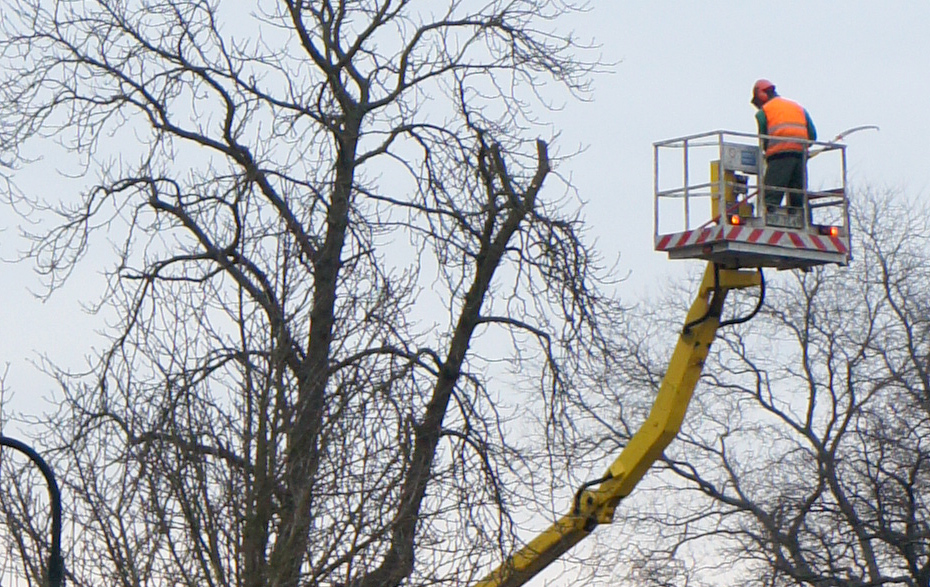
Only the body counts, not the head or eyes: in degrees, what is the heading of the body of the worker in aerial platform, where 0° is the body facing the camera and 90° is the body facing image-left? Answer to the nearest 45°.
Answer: approximately 135°

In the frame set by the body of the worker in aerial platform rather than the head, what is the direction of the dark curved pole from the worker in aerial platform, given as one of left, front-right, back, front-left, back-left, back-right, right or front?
left
